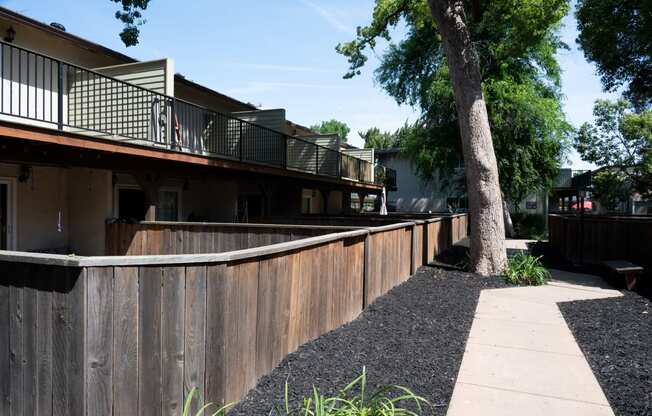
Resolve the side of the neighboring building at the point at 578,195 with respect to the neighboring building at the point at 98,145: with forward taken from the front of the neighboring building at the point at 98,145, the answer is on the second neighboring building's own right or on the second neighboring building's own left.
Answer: on the second neighboring building's own left

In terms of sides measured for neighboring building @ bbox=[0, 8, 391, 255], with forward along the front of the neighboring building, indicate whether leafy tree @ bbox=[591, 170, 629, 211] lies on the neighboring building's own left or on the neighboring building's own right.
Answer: on the neighboring building's own left

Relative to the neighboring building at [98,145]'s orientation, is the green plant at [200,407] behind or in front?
in front

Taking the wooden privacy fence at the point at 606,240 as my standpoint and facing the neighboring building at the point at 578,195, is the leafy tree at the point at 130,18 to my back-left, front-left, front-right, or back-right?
back-left

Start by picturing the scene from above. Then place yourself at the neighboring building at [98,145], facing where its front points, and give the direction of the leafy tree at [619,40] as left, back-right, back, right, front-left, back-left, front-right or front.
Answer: front-left

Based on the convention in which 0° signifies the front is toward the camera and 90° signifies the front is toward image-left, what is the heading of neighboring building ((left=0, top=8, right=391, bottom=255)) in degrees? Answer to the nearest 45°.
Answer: approximately 315°

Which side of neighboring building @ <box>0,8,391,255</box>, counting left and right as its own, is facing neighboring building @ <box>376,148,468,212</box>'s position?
left

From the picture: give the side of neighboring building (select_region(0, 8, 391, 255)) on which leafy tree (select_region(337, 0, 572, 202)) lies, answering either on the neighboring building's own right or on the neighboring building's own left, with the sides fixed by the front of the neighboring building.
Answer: on the neighboring building's own left

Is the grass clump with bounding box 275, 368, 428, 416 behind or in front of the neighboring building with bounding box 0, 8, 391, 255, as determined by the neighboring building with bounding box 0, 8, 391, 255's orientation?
in front

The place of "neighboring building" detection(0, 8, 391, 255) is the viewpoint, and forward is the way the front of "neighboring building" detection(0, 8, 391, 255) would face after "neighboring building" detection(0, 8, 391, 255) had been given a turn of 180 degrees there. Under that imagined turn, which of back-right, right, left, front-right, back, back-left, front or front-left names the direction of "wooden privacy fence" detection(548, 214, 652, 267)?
back-right
